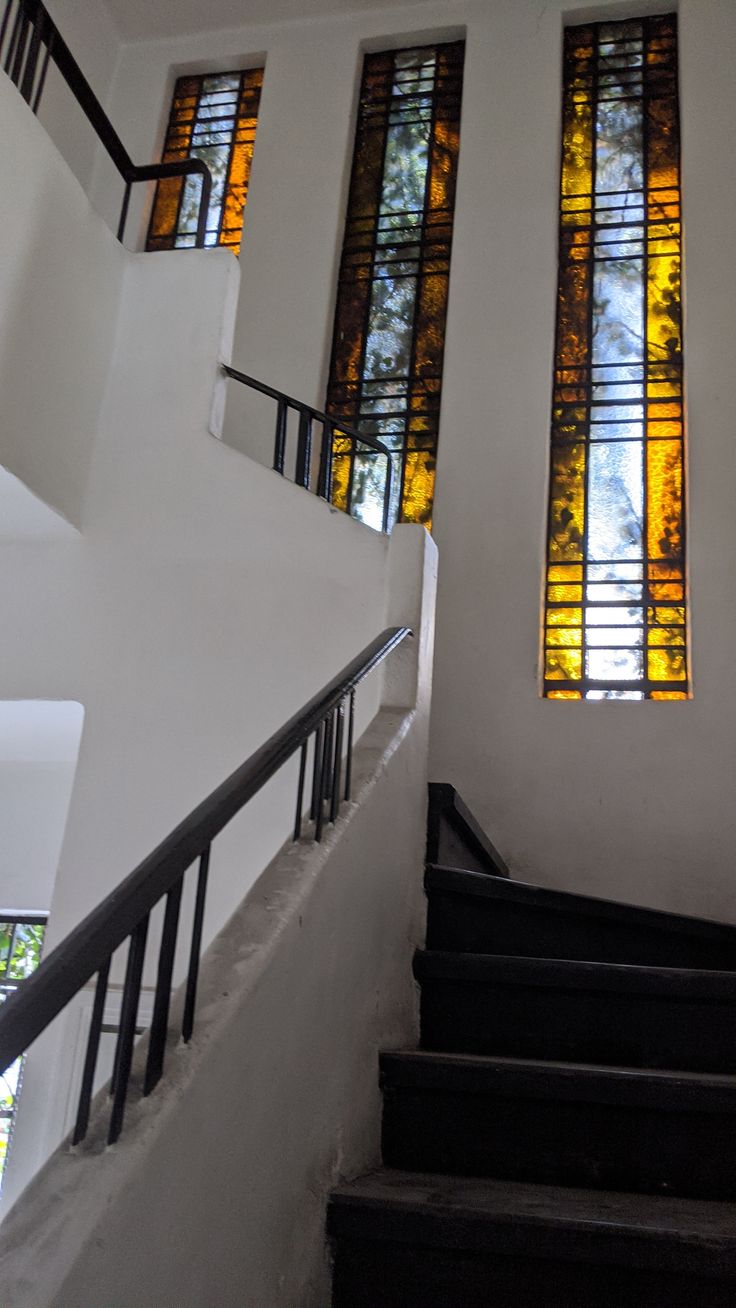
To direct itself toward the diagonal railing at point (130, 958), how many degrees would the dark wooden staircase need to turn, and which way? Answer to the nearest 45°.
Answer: approximately 45° to its right

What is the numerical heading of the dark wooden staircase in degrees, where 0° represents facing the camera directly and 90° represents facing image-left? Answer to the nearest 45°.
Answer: approximately 0°
